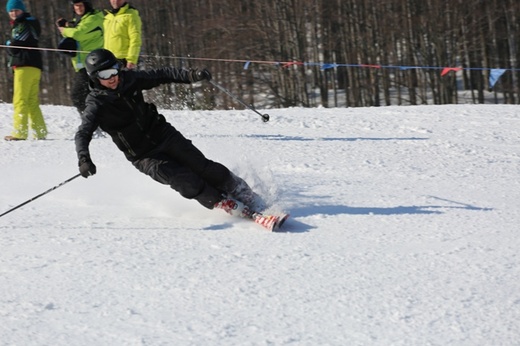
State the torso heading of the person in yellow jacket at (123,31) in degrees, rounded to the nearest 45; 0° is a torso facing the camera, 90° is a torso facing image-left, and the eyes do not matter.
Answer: approximately 45°

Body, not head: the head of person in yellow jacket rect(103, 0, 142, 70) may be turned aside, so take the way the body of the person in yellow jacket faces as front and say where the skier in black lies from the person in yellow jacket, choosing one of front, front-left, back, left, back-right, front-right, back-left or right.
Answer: front-left

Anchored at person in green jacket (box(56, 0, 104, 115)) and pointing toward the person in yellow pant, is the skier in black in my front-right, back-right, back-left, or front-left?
back-left
